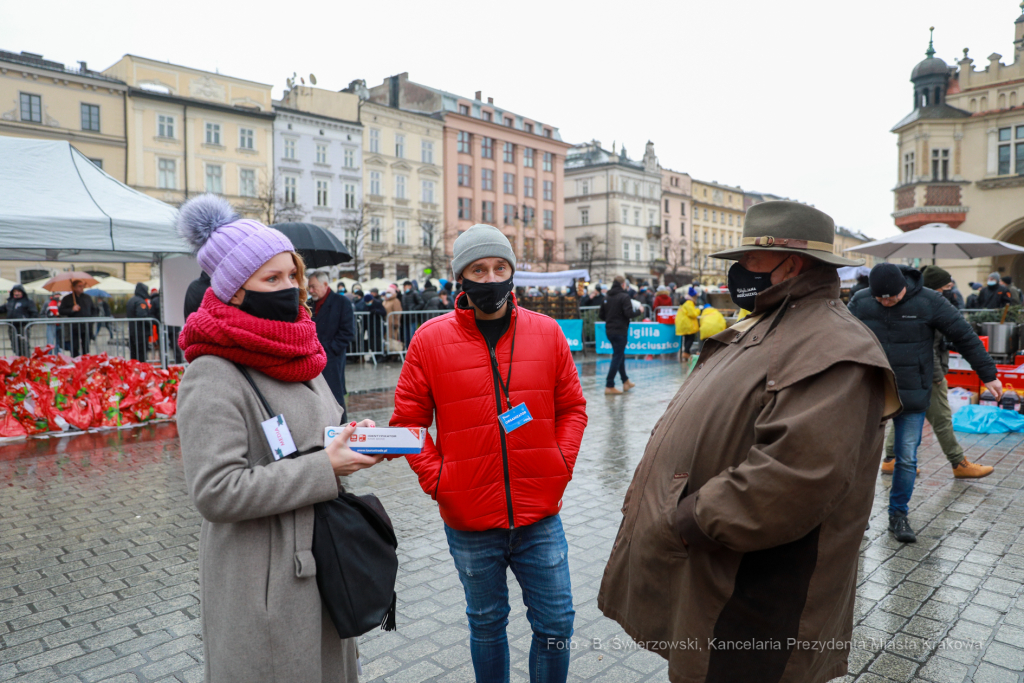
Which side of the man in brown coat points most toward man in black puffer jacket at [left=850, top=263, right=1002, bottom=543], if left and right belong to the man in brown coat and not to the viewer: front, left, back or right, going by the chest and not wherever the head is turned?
right

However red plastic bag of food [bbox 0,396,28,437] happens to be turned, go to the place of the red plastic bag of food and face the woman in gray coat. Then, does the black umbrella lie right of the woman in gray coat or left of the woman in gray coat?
left

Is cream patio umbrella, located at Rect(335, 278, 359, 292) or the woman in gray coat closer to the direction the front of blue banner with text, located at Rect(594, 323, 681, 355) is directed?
the woman in gray coat

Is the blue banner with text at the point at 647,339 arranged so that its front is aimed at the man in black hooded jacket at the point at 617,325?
yes

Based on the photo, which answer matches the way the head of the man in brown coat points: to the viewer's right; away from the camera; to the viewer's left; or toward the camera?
to the viewer's left

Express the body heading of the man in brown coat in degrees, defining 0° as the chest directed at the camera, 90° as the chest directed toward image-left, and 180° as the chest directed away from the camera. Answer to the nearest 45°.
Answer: approximately 90°

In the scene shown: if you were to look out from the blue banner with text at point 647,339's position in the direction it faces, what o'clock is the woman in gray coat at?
The woman in gray coat is roughly at 12 o'clock from the blue banner with text.

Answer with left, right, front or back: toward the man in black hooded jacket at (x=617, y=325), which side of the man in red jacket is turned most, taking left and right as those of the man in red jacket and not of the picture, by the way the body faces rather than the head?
back

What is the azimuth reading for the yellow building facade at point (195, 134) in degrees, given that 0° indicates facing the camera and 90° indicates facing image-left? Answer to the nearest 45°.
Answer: approximately 315°
